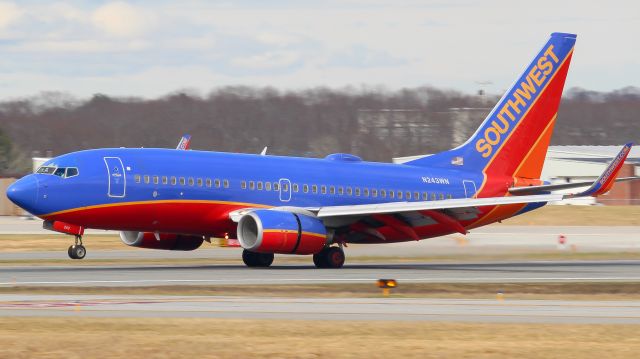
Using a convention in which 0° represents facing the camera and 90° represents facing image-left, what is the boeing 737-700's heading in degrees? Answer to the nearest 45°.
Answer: approximately 45°
